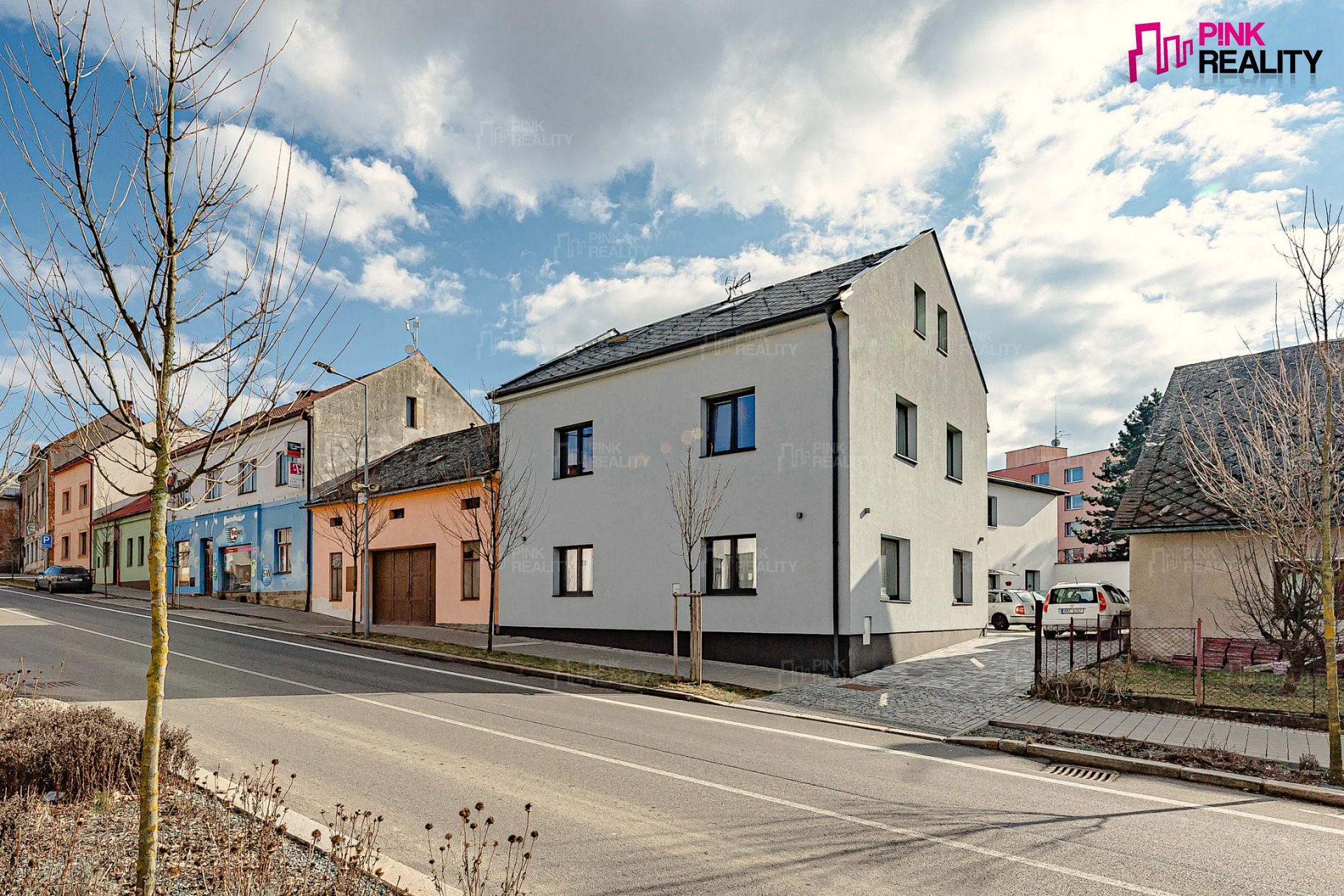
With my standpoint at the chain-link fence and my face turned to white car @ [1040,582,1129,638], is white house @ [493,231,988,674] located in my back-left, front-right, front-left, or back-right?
front-left

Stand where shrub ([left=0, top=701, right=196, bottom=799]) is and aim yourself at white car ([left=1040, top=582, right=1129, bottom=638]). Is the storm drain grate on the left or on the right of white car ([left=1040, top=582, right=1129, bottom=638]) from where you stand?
right
